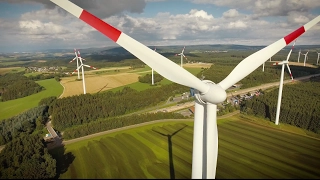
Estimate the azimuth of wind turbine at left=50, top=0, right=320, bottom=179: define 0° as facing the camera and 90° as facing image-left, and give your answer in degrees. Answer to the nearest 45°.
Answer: approximately 315°
